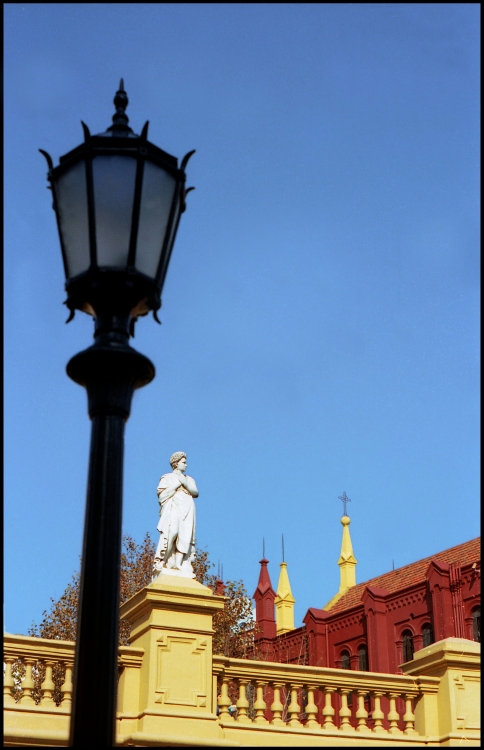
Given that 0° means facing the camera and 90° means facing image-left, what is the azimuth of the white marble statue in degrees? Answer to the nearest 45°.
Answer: approximately 315°

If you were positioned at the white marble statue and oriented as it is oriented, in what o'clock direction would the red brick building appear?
The red brick building is roughly at 8 o'clock from the white marble statue.
